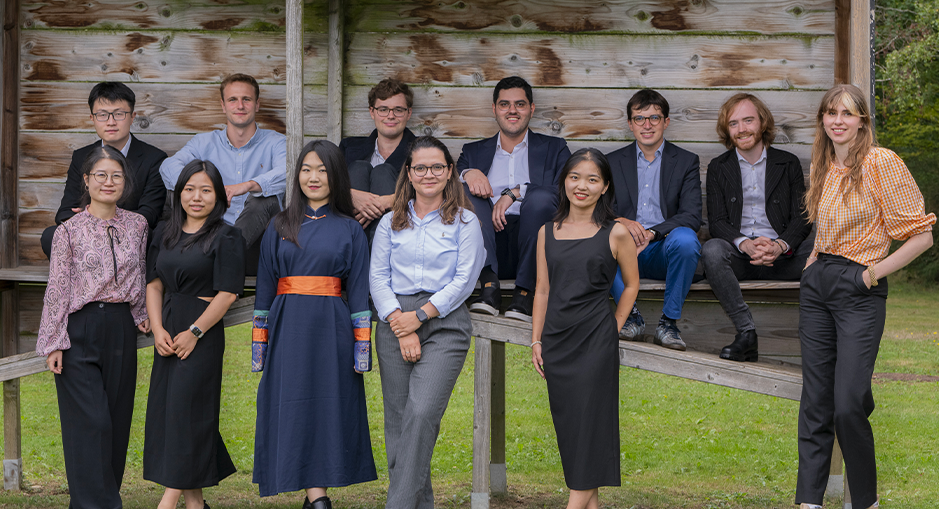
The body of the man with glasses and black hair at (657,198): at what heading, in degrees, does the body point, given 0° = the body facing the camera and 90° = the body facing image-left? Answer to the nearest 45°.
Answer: approximately 0°

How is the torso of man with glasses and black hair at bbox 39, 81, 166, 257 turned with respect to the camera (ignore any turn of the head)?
toward the camera

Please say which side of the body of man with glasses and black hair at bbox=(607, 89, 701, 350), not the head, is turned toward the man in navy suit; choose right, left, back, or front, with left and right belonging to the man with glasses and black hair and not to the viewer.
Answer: right

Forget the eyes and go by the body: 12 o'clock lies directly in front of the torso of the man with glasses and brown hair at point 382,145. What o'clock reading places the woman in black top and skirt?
The woman in black top and skirt is roughly at 2 o'clock from the man with glasses and brown hair.

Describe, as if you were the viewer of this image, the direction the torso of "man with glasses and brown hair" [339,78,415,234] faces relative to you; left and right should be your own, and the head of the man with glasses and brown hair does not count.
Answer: facing the viewer

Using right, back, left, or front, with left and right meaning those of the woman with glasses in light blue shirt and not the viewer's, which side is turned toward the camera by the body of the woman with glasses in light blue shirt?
front

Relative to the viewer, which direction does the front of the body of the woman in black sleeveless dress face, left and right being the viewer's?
facing the viewer and to the left of the viewer

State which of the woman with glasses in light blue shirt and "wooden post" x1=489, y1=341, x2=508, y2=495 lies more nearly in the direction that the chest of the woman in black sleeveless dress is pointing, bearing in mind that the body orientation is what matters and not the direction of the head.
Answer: the woman with glasses in light blue shirt

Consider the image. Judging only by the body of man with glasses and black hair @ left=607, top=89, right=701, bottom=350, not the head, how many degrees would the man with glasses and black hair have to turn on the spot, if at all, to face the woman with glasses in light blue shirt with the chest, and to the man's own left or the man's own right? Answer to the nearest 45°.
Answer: approximately 45° to the man's own right

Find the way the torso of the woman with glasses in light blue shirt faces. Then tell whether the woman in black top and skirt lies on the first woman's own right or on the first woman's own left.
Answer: on the first woman's own right
